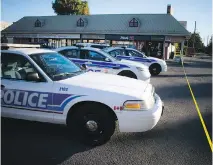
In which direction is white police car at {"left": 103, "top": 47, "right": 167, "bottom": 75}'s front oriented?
to the viewer's right

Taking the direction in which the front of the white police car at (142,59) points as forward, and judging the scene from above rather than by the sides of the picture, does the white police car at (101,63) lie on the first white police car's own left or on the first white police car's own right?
on the first white police car's own right

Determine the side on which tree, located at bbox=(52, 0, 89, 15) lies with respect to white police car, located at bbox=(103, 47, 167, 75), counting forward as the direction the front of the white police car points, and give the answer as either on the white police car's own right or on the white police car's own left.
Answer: on the white police car's own left

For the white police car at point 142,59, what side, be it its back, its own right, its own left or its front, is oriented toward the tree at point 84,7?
left

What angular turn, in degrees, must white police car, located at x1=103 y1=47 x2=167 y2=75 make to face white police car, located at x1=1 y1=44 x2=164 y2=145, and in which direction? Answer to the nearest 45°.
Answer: approximately 90° to its right

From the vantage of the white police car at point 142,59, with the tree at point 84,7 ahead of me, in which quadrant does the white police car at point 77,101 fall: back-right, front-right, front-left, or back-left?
back-left
